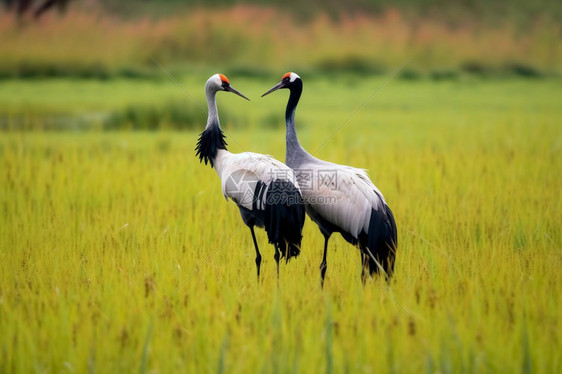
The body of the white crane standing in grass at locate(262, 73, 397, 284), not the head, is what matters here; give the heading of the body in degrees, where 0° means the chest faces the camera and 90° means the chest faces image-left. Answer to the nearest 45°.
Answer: approximately 90°
